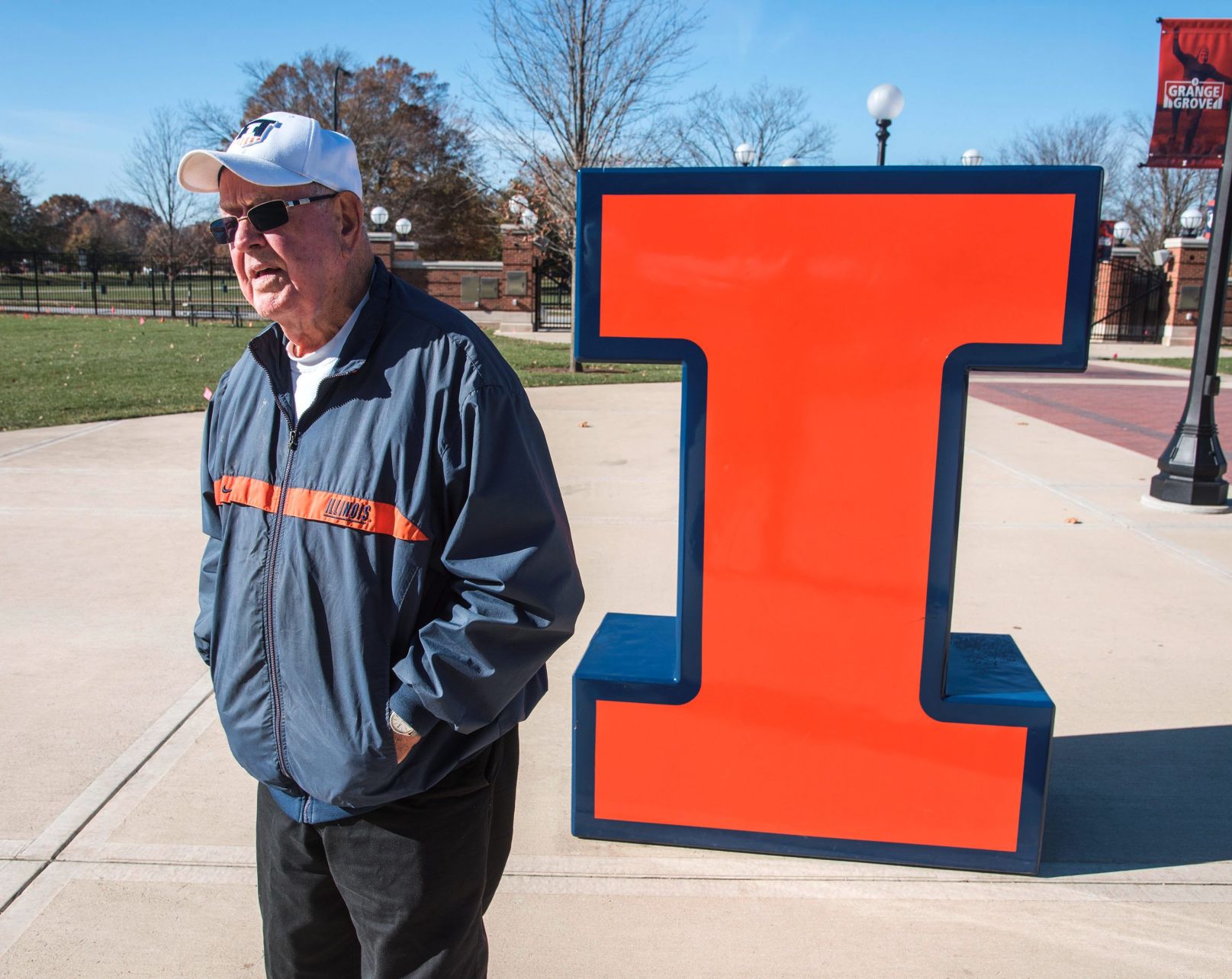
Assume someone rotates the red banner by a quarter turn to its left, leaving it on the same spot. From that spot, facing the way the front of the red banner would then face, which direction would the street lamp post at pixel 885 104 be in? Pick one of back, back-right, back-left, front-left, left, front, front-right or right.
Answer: back-left

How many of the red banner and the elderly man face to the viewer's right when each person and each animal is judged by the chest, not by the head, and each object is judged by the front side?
0

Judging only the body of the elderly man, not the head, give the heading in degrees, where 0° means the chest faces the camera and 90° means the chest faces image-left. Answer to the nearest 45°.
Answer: approximately 45°

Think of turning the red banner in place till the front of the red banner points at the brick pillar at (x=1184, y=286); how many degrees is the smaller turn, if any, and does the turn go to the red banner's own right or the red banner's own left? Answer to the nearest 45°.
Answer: approximately 180°

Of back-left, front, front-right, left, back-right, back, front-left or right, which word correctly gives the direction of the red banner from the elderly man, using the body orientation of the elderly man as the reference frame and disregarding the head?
back

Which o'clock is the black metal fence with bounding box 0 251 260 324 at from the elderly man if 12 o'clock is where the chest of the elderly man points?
The black metal fence is roughly at 4 o'clock from the elderly man.

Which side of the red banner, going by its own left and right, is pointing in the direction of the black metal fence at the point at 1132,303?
back

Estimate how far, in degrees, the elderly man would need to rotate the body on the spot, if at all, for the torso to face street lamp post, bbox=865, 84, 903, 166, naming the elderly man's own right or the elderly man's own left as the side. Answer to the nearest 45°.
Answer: approximately 180°
